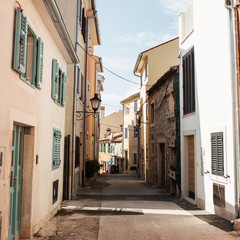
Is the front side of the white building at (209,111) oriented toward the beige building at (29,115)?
yes

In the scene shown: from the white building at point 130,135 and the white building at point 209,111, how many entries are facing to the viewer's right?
0

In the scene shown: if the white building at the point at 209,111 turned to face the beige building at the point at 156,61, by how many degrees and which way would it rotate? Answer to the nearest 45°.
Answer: approximately 135° to its right

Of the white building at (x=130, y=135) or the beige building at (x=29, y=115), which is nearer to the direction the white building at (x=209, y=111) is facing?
the beige building

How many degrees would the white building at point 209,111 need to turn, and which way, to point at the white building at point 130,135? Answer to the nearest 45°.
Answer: approximately 135° to its right

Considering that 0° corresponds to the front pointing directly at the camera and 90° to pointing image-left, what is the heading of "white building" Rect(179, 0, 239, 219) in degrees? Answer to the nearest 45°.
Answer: approximately 45°

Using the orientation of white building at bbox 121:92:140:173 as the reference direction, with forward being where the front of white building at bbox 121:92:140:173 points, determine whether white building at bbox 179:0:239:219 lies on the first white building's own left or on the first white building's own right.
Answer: on the first white building's own left

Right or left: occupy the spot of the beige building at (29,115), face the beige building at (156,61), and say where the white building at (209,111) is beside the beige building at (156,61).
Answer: right

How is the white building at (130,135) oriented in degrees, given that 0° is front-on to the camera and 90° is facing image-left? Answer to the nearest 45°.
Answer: approximately 45°

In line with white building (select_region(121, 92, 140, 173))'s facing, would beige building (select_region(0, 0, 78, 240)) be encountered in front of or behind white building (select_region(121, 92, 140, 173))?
in front
